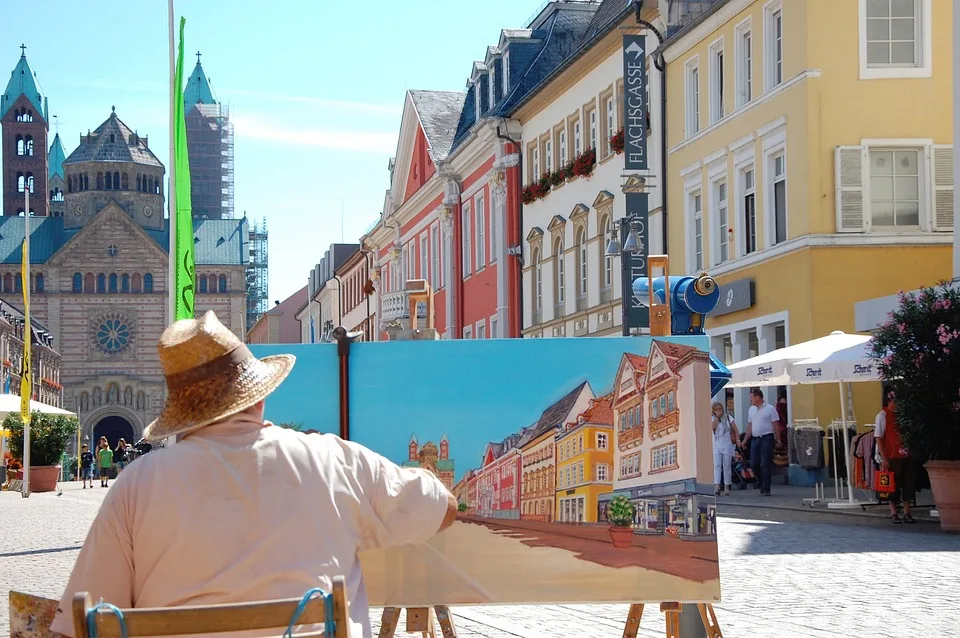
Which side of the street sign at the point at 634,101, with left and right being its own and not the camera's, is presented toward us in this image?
front

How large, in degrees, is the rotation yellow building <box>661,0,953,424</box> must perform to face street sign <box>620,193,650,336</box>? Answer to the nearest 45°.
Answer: approximately 90° to its right

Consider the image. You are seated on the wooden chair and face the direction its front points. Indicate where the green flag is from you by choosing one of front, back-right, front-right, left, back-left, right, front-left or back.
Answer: front

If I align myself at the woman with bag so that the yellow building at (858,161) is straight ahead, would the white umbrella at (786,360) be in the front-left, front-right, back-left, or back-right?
front-left

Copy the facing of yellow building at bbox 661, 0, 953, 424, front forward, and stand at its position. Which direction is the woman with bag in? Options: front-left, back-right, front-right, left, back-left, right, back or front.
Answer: front-left

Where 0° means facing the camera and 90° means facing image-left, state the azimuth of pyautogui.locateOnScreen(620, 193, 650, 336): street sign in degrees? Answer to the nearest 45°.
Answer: approximately 0°

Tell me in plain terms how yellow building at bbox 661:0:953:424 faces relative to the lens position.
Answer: facing the viewer and to the left of the viewer

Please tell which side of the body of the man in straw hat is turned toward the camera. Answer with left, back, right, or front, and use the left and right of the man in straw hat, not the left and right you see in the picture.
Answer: back

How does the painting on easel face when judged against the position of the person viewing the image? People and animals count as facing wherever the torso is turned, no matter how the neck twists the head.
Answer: facing the viewer

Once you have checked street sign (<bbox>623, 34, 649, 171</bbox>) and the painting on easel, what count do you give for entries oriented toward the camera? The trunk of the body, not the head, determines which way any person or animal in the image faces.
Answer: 2

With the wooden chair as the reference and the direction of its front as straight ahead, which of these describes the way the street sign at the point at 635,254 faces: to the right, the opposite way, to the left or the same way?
the opposite way

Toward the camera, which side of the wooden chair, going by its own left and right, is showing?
back

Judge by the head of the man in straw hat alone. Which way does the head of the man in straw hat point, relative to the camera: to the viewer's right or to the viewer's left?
to the viewer's right

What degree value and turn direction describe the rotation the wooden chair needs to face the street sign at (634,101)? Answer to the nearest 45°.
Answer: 0° — it already faces it

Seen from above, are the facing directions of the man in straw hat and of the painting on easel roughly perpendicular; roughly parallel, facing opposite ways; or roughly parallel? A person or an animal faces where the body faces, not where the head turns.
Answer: roughly parallel, facing opposite ways

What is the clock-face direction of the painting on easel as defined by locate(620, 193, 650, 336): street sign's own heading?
The painting on easel is roughly at 12 o'clock from the street sign.
